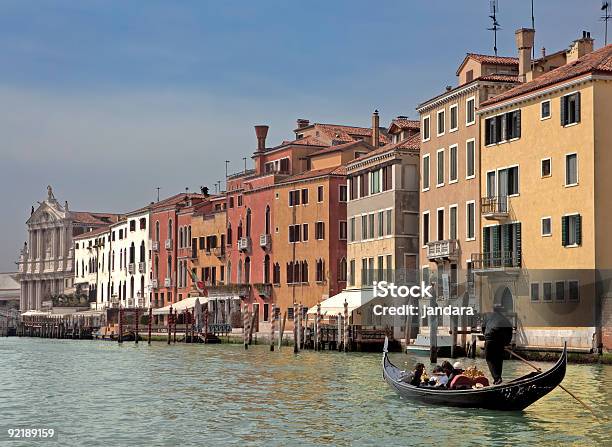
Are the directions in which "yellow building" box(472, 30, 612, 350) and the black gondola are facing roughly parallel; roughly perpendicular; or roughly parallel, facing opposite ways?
roughly perpendicular

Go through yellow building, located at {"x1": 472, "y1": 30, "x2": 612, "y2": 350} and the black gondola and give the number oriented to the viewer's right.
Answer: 0

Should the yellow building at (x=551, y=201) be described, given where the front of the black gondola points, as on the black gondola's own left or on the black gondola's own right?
on the black gondola's own right

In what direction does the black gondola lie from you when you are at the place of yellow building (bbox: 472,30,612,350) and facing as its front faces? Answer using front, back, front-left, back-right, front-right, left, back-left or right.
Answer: front-left
